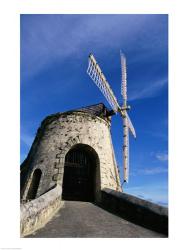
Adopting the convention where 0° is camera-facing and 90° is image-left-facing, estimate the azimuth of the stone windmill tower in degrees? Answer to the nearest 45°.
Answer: approximately 0°

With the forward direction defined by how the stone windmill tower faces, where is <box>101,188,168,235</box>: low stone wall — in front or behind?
in front

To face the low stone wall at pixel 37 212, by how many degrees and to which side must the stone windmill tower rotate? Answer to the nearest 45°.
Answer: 0° — it already faces it
